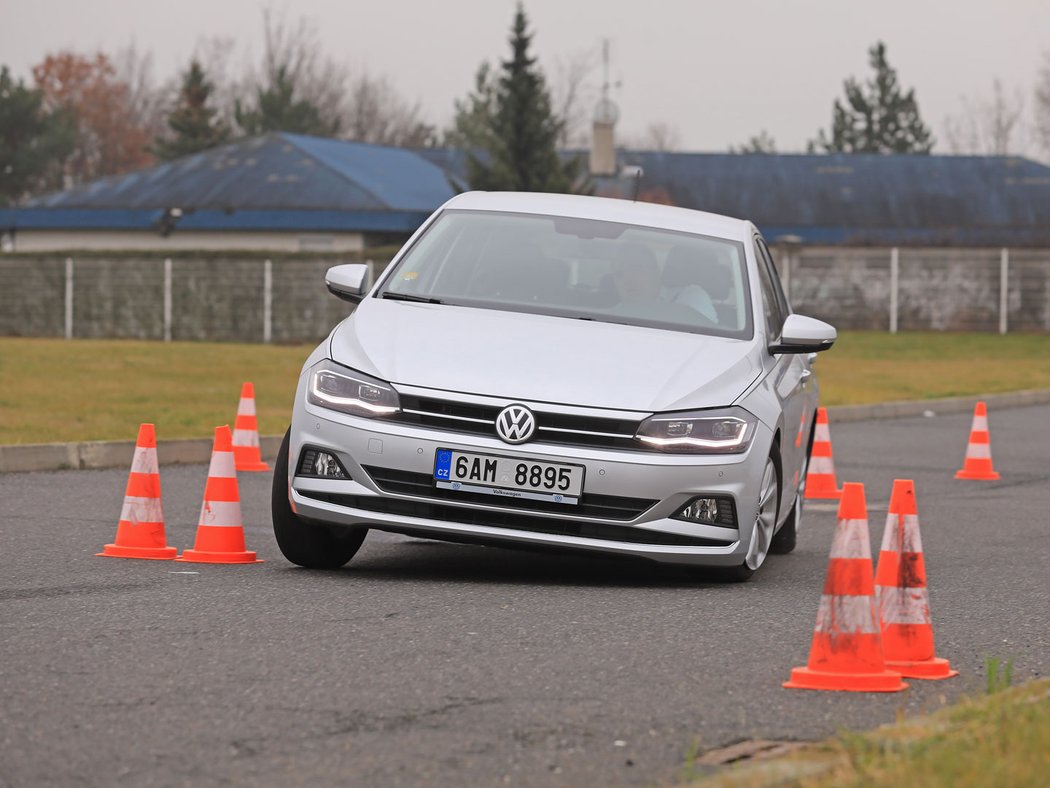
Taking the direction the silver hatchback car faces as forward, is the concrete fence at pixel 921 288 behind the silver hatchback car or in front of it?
behind

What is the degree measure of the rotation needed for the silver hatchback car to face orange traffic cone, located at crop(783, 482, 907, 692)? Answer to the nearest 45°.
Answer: approximately 45° to its left

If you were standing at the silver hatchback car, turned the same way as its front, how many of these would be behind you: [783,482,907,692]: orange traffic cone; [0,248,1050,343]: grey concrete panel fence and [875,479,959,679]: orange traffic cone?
1

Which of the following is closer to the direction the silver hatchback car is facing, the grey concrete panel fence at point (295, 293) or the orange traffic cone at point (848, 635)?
the orange traffic cone

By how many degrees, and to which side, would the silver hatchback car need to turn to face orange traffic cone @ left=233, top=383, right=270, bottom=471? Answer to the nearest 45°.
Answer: approximately 180°

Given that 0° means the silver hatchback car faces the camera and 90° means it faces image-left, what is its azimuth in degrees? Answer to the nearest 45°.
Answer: approximately 0°

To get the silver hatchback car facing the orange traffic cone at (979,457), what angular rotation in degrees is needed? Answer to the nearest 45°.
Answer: approximately 135° to its left

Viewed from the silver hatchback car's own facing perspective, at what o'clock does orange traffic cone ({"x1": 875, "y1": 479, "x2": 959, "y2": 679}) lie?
The orange traffic cone is roughly at 11 o'clock from the silver hatchback car.

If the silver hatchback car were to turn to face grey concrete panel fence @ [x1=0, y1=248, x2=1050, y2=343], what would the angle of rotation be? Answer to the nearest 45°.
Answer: approximately 180°
